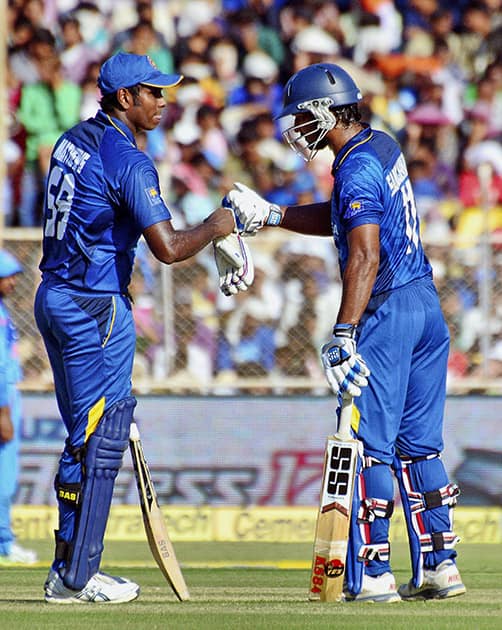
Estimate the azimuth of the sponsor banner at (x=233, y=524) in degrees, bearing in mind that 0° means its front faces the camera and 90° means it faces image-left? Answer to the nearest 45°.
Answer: approximately 0°

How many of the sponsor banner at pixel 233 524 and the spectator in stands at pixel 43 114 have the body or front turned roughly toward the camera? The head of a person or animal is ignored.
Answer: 2

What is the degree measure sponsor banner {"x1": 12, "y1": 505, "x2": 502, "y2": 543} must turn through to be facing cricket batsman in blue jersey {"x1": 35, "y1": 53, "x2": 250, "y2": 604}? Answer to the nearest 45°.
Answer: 0° — it already faces them

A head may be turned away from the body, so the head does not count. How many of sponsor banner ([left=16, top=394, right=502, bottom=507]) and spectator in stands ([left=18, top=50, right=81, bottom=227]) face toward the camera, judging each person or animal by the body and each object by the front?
2

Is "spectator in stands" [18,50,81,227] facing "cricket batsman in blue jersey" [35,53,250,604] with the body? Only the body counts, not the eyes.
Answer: yes
